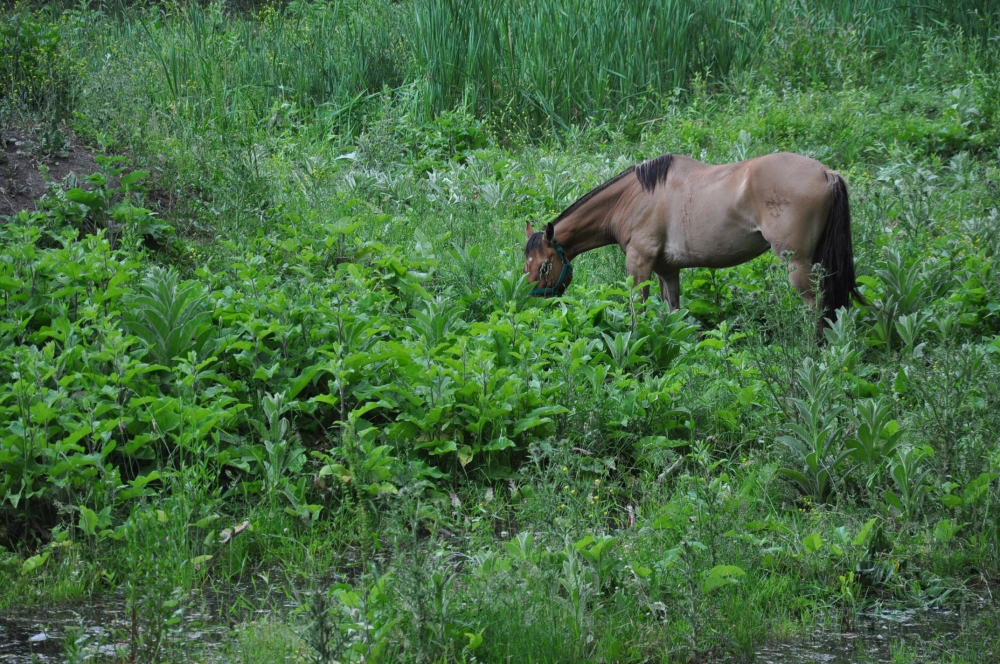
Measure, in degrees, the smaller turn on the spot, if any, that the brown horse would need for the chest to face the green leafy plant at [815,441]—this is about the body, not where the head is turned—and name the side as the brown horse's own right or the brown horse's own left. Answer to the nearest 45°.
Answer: approximately 90° to the brown horse's own left

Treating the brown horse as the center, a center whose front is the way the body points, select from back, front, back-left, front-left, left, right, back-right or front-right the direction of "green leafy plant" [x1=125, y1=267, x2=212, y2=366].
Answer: front-left

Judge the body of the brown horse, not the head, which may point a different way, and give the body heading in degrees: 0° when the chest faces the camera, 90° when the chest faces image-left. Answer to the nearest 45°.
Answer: approximately 90°
